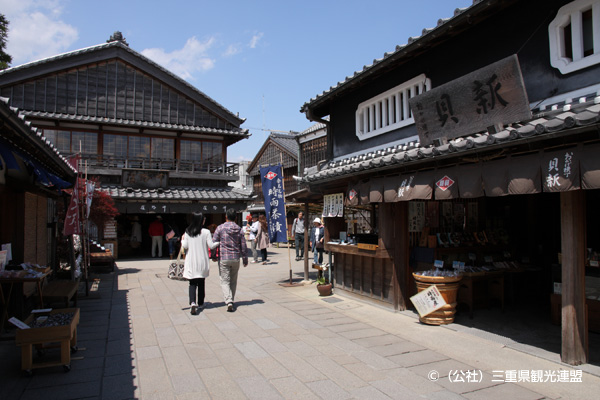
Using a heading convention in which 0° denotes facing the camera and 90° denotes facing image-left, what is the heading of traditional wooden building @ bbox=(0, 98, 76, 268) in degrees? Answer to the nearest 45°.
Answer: approximately 315°

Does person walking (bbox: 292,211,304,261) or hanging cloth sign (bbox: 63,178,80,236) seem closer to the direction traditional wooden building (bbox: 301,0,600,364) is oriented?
the hanging cloth sign

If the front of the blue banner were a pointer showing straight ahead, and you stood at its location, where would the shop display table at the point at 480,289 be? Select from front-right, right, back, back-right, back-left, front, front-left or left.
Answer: front-left

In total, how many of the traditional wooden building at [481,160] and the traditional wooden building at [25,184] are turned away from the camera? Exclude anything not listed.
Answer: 0

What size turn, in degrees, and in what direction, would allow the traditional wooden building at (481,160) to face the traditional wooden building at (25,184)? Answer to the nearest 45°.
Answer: approximately 45° to its right

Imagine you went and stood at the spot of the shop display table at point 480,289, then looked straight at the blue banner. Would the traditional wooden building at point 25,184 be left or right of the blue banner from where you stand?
left

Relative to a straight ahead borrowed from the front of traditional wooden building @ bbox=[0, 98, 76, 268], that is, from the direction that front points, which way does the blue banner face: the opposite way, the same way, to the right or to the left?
to the right

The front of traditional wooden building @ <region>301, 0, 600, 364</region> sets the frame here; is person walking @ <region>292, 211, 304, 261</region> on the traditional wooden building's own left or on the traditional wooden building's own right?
on the traditional wooden building's own right

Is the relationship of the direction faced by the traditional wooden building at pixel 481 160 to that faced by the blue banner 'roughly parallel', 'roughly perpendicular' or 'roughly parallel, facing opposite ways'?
roughly perpendicular

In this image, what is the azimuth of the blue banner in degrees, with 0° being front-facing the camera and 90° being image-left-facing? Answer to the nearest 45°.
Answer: approximately 0°

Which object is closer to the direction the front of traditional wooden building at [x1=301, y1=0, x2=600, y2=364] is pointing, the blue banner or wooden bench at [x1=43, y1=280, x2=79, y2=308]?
the wooden bench
